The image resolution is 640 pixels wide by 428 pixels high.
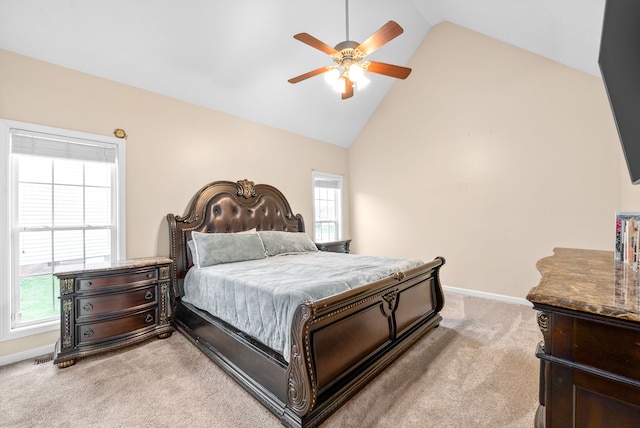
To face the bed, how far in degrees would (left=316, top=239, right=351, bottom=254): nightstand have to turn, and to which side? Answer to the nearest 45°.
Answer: approximately 45° to its right

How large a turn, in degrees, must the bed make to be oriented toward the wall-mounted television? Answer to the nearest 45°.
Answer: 0° — it already faces it

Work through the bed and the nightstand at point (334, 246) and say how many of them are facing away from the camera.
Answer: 0

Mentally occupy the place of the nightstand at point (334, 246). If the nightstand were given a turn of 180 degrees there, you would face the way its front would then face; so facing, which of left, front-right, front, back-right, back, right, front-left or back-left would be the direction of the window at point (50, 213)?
left

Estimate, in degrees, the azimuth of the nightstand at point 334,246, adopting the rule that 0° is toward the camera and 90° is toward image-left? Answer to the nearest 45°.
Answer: approximately 315°

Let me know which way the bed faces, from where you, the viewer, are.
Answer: facing the viewer and to the right of the viewer

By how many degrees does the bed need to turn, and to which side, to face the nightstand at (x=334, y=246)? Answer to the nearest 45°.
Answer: approximately 135° to its left

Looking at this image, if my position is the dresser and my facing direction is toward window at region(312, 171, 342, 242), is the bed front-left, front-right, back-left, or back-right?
front-left

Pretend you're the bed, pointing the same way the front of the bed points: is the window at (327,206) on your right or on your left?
on your left

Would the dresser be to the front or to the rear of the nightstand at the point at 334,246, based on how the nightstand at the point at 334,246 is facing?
to the front

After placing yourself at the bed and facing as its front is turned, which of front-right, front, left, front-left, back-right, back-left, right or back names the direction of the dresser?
front
